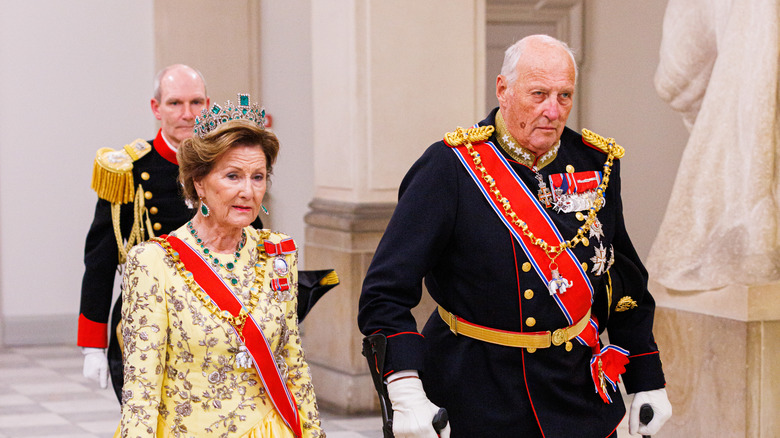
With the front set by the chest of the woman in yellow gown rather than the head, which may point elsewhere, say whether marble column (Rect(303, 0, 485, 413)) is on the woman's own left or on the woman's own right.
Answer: on the woman's own left

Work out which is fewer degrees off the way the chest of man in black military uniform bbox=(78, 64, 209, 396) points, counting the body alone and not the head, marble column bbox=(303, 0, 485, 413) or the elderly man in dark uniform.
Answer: the elderly man in dark uniform

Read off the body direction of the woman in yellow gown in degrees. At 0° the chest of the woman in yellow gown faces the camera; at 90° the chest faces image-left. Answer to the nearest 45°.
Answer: approximately 315°

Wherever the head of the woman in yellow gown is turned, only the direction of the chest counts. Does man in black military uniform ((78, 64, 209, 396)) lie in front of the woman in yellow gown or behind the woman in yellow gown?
behind

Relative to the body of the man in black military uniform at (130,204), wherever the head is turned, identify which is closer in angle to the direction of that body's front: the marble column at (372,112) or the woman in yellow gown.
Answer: the woman in yellow gown

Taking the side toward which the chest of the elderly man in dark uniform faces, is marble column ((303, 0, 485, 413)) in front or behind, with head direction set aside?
behind
